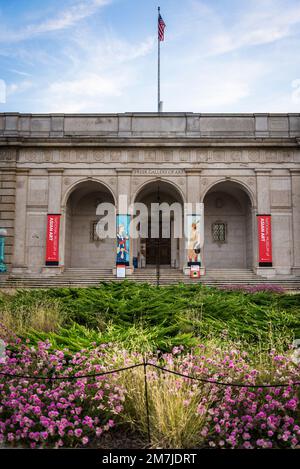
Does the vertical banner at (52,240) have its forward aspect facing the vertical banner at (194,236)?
no

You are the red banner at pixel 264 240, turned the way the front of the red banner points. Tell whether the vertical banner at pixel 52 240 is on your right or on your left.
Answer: on your right

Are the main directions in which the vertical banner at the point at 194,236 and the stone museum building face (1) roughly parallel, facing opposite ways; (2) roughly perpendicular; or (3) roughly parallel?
roughly parallel

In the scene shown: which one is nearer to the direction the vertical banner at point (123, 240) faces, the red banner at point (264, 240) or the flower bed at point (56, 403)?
the flower bed

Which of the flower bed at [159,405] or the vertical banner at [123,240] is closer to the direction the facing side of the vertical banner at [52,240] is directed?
the flower bed

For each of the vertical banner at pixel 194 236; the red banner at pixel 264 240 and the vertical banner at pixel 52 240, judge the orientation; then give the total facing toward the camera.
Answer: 3

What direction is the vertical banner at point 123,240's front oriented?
toward the camera

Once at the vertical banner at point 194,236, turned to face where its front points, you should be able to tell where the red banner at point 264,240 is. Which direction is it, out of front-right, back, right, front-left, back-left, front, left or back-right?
left

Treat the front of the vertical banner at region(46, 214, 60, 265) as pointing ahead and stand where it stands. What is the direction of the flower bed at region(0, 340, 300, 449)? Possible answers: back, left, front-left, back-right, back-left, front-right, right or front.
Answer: front

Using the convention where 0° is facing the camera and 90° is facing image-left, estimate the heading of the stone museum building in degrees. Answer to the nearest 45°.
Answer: approximately 0°

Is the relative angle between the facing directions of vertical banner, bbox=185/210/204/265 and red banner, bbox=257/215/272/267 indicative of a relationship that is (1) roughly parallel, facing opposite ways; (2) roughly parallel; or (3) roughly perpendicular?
roughly parallel

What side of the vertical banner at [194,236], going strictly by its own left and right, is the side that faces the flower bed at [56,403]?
front

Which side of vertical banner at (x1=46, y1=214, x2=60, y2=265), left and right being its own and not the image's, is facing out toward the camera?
front

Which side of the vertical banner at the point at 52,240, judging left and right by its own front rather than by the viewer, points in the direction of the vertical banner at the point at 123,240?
left
